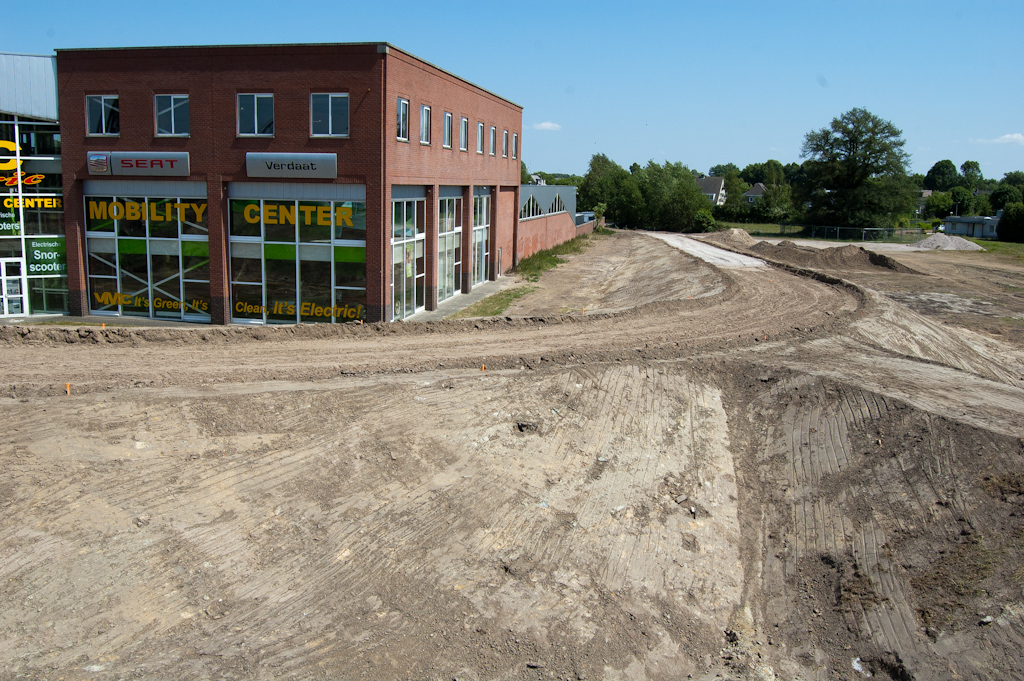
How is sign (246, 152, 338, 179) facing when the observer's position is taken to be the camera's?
facing the viewer

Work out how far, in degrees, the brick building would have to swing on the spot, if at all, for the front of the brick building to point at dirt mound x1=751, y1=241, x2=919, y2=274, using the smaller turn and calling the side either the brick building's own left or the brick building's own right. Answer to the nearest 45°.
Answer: approximately 135° to the brick building's own left

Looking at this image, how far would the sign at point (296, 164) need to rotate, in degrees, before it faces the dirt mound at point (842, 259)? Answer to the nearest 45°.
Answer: approximately 135° to its left

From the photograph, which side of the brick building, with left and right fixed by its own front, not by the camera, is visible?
front
